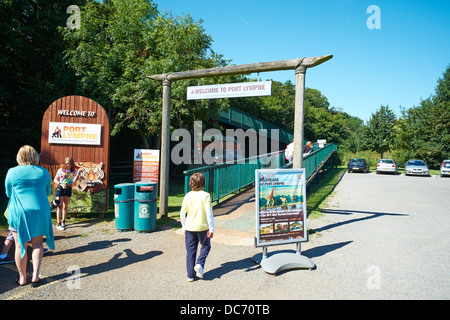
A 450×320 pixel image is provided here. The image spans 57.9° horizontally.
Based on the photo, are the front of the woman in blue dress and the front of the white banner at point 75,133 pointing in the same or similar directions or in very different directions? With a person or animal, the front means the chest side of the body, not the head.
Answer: very different directions

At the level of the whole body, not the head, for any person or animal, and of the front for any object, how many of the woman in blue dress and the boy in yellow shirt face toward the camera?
0

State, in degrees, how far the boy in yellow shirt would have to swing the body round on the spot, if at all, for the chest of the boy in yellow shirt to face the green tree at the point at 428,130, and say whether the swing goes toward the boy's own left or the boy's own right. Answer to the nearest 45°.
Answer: approximately 45° to the boy's own right

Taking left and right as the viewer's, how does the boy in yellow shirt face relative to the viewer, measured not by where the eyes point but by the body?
facing away from the viewer

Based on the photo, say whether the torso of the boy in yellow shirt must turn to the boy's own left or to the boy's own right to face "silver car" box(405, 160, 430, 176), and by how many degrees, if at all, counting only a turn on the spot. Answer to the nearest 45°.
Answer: approximately 45° to the boy's own right

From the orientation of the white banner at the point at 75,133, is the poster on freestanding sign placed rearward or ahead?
ahead

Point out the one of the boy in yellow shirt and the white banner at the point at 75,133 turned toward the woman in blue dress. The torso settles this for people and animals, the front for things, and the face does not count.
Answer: the white banner

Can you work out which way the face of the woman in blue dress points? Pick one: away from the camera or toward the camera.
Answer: away from the camera

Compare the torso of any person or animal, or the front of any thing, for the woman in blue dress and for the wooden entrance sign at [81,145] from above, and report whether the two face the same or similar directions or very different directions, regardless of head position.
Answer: very different directions

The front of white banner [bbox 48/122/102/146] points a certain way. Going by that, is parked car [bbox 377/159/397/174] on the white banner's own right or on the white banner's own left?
on the white banner's own left

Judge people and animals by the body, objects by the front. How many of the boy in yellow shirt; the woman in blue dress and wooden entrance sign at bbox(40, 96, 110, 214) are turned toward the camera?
1

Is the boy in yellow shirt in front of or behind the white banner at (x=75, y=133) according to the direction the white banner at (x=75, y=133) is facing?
in front

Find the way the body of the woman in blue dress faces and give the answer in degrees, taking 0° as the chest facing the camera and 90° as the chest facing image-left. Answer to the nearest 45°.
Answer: approximately 180°
